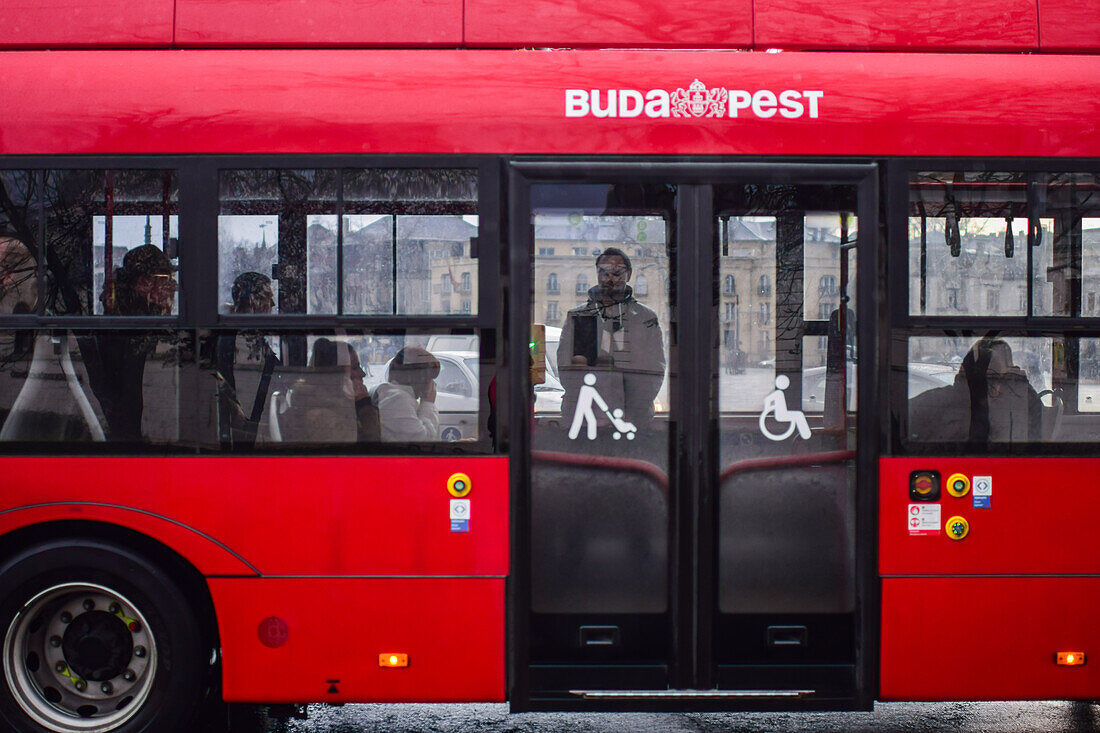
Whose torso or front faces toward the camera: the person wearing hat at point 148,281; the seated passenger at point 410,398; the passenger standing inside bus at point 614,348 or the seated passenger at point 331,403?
the passenger standing inside bus

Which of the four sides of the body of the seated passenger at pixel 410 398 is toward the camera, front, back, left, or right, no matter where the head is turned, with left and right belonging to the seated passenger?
right

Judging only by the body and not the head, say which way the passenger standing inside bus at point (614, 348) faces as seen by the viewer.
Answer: toward the camera

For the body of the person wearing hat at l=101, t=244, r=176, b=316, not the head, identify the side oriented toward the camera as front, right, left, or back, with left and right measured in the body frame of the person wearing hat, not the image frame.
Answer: right

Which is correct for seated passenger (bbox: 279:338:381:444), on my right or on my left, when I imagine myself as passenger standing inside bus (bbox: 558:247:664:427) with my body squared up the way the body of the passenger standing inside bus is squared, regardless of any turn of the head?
on my right
